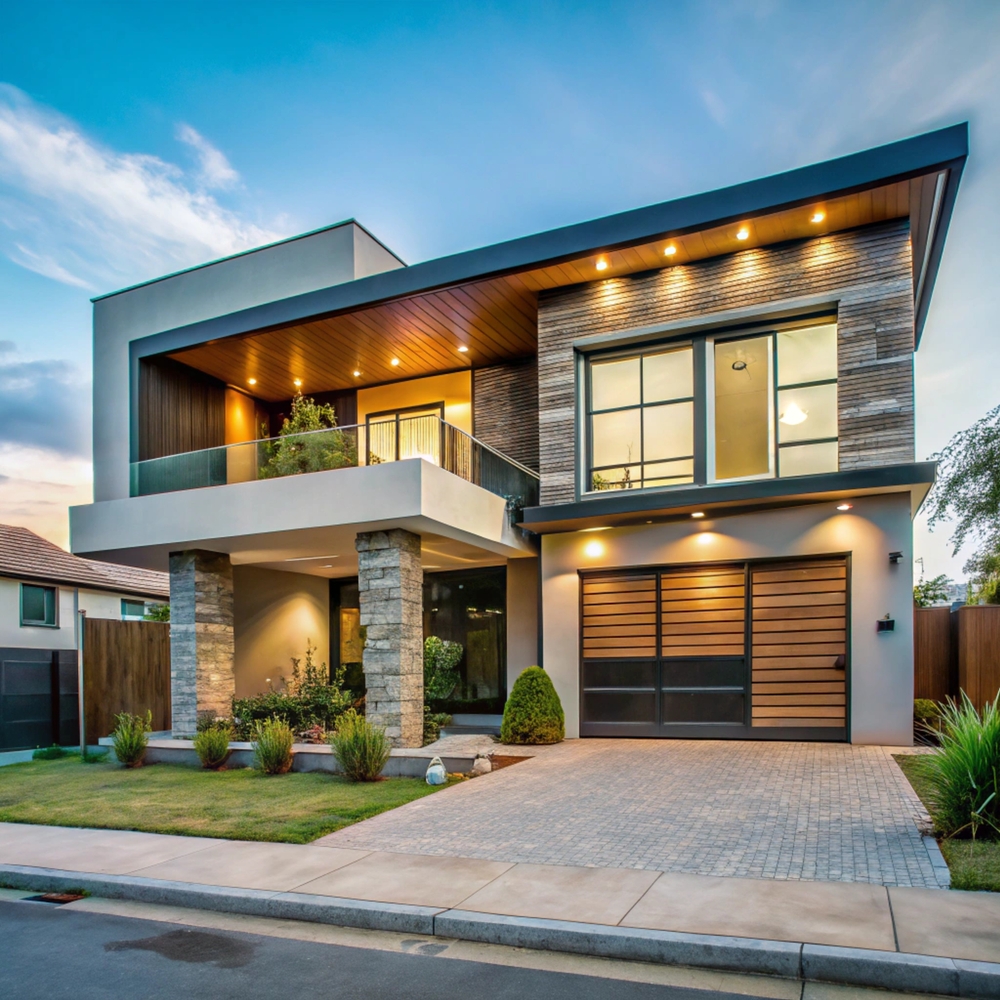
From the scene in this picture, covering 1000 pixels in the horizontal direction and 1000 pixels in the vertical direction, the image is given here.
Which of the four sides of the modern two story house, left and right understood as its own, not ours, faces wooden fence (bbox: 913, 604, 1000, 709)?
left

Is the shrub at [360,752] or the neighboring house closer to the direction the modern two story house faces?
the shrub

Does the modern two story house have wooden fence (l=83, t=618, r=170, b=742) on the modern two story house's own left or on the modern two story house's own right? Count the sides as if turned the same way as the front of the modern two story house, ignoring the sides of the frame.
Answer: on the modern two story house's own right

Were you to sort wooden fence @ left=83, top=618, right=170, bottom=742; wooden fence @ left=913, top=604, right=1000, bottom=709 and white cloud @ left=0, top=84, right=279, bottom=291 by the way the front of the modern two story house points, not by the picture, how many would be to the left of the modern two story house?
1

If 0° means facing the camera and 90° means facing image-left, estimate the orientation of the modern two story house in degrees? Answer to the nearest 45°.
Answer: approximately 0°

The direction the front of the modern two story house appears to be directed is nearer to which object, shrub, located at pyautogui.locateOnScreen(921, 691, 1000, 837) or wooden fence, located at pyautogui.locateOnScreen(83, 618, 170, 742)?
the shrub

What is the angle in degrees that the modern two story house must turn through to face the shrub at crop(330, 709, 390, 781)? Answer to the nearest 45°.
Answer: approximately 45° to its right
